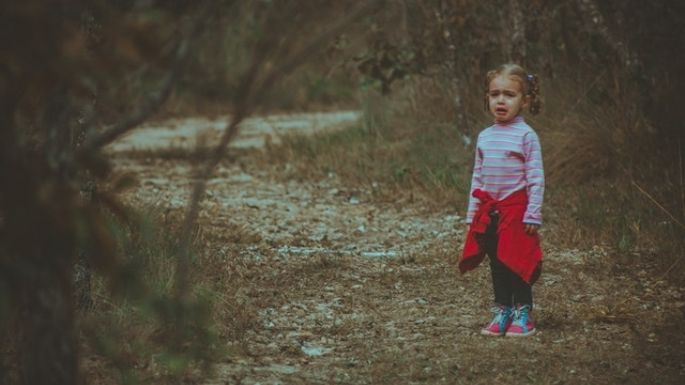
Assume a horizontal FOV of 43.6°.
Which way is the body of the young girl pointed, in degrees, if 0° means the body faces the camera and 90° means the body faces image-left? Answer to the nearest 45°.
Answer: approximately 45°
